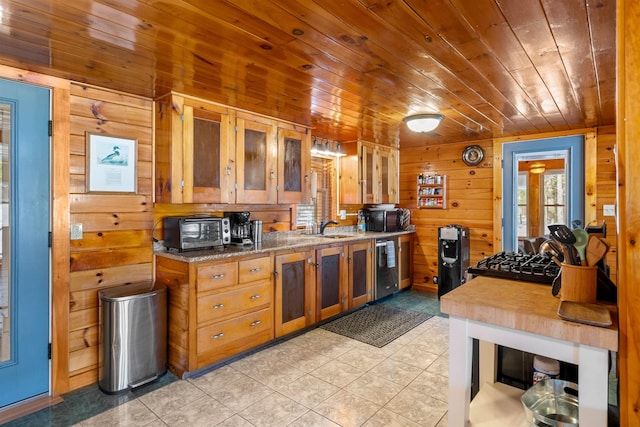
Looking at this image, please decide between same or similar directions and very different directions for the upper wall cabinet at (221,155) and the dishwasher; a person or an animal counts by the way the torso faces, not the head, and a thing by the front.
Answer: same or similar directions

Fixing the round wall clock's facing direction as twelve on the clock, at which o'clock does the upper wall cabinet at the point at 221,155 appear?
The upper wall cabinet is roughly at 1 o'clock from the round wall clock.

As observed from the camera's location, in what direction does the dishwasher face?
facing the viewer and to the right of the viewer

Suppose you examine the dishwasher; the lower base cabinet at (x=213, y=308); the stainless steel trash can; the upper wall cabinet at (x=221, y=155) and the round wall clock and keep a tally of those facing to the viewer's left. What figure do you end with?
0

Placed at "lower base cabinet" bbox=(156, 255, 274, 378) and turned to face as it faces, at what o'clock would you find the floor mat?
The floor mat is roughly at 10 o'clock from the lower base cabinet.

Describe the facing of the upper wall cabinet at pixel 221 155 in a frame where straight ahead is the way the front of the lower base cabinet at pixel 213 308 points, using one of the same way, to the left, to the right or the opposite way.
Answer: the same way

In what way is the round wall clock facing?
toward the camera

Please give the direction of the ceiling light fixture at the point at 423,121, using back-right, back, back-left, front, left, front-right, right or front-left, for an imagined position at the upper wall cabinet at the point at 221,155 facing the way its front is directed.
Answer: front-left

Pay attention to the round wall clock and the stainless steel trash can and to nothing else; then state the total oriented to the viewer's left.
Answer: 0

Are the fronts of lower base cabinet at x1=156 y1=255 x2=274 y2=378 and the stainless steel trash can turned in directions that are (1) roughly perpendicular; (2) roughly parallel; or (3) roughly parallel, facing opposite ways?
roughly parallel

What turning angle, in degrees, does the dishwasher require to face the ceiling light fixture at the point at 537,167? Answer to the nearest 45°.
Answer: approximately 90° to its left

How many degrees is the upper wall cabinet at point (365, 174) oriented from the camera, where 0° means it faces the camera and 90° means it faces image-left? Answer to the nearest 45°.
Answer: approximately 315°

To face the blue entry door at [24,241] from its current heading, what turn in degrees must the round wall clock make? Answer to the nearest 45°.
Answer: approximately 45° to its right

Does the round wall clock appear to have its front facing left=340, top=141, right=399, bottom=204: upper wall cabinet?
no

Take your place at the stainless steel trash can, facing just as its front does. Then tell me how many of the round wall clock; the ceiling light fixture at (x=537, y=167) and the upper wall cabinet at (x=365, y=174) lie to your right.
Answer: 0

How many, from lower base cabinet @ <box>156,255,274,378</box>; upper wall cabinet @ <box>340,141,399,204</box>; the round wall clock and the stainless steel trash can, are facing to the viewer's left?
0

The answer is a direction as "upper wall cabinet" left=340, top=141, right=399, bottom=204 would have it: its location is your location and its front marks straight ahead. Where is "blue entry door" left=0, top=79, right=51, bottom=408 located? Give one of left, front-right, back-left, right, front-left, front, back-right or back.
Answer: right
